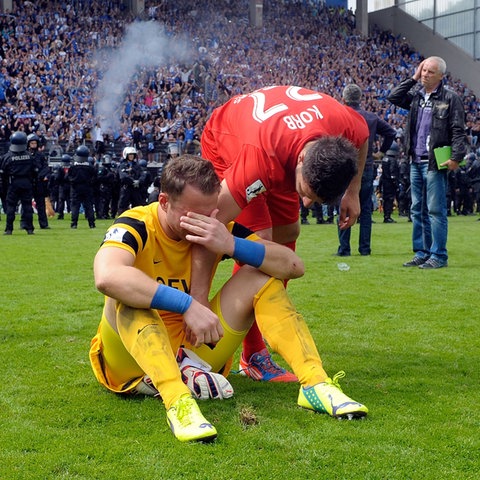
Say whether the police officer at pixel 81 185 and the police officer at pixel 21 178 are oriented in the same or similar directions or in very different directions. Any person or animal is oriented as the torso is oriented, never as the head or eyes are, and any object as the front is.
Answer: same or similar directions

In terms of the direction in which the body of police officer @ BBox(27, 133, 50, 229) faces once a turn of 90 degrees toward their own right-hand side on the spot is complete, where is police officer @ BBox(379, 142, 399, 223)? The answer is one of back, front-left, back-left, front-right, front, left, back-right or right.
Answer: back-right

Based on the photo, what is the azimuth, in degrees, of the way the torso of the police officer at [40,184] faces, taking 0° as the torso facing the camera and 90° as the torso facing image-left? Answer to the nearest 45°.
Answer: approximately 45°

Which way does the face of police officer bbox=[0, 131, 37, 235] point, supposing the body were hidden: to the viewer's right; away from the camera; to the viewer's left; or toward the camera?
away from the camera

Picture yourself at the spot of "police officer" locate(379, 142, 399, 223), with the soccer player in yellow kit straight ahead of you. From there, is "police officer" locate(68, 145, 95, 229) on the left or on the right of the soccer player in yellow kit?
right

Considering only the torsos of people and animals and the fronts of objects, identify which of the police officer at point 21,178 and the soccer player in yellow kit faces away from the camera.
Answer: the police officer

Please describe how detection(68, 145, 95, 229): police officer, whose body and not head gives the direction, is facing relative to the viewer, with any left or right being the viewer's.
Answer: facing away from the viewer

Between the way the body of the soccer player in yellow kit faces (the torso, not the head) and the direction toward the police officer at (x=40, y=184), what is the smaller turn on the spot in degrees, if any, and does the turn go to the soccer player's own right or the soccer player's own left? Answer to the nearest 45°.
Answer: approximately 135° to the soccer player's own left
